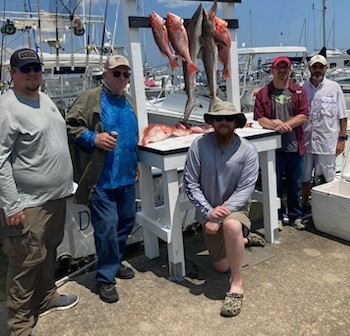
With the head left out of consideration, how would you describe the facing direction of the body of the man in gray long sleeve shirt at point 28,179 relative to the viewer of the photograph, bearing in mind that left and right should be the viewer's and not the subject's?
facing the viewer and to the right of the viewer

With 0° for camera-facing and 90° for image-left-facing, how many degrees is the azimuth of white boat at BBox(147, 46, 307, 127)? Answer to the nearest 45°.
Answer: approximately 90°

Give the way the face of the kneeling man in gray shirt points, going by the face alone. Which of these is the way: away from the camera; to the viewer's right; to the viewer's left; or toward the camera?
toward the camera

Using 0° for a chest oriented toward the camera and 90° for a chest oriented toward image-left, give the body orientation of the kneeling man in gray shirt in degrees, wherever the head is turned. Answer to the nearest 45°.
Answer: approximately 0°

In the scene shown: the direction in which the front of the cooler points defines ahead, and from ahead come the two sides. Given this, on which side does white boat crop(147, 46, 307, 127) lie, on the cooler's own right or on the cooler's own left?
on the cooler's own right

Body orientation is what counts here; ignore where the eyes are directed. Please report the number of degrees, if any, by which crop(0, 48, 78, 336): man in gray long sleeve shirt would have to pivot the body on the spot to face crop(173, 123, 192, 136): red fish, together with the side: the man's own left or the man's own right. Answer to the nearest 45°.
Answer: approximately 90° to the man's own left

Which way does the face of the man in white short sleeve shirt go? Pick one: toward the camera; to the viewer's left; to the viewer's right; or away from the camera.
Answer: toward the camera
